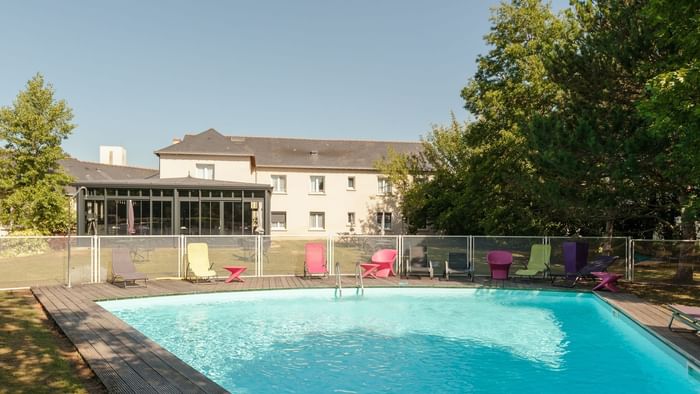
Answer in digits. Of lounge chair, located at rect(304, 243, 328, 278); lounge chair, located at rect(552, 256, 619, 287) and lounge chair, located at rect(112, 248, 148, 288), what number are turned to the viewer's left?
1

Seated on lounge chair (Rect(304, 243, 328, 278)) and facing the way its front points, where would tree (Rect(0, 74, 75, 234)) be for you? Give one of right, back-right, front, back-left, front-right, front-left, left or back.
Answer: back-right

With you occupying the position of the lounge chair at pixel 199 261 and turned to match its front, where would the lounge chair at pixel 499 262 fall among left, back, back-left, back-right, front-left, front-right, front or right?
front-left

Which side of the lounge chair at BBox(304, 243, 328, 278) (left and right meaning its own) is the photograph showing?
front

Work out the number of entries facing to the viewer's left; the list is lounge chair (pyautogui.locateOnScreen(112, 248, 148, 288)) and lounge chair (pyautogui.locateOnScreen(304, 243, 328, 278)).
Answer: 0

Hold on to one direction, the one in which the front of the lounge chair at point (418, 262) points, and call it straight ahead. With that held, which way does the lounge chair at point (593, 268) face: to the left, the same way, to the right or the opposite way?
to the right

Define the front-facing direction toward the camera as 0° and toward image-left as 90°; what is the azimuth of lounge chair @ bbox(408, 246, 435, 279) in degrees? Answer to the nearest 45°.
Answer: approximately 0°

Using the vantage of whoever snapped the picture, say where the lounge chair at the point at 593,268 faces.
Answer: facing to the left of the viewer

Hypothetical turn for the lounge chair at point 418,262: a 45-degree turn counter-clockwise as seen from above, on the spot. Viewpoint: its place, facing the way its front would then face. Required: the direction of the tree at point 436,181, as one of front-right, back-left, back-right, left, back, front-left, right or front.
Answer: back-left

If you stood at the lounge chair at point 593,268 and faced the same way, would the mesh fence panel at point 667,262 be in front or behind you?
behind

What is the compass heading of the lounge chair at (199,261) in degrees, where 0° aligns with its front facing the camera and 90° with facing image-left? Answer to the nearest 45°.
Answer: approximately 315°

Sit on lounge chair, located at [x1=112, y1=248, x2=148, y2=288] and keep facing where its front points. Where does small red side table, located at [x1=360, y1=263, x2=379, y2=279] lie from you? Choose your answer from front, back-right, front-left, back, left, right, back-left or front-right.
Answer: front-left
